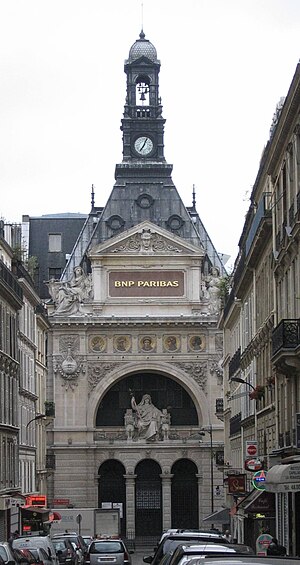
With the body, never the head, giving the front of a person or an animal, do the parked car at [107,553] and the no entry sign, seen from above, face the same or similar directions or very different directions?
very different directions

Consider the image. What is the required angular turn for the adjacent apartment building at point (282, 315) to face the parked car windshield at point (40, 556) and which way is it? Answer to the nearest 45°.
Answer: approximately 45° to its left

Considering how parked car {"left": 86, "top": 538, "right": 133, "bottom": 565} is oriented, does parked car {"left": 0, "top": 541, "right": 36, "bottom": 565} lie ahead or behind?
behind

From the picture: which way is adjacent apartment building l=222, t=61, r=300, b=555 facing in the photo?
to the viewer's left

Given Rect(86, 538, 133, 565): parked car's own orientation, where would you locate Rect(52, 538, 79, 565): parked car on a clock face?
Rect(52, 538, 79, 565): parked car is roughly at 11 o'clock from Rect(86, 538, 133, 565): parked car.

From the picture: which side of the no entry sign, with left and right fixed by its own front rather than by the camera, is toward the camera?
front

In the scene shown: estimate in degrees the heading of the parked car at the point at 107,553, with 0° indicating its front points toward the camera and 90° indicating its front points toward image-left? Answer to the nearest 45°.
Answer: approximately 180°

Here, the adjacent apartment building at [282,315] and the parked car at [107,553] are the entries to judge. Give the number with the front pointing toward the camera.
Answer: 0

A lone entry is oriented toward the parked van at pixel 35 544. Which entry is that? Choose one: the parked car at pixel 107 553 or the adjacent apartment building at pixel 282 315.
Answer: the adjacent apartment building

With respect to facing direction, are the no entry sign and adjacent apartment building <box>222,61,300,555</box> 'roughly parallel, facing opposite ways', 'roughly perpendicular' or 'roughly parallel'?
roughly perpendicular

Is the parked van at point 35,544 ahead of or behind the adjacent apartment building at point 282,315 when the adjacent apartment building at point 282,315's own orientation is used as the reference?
ahead
